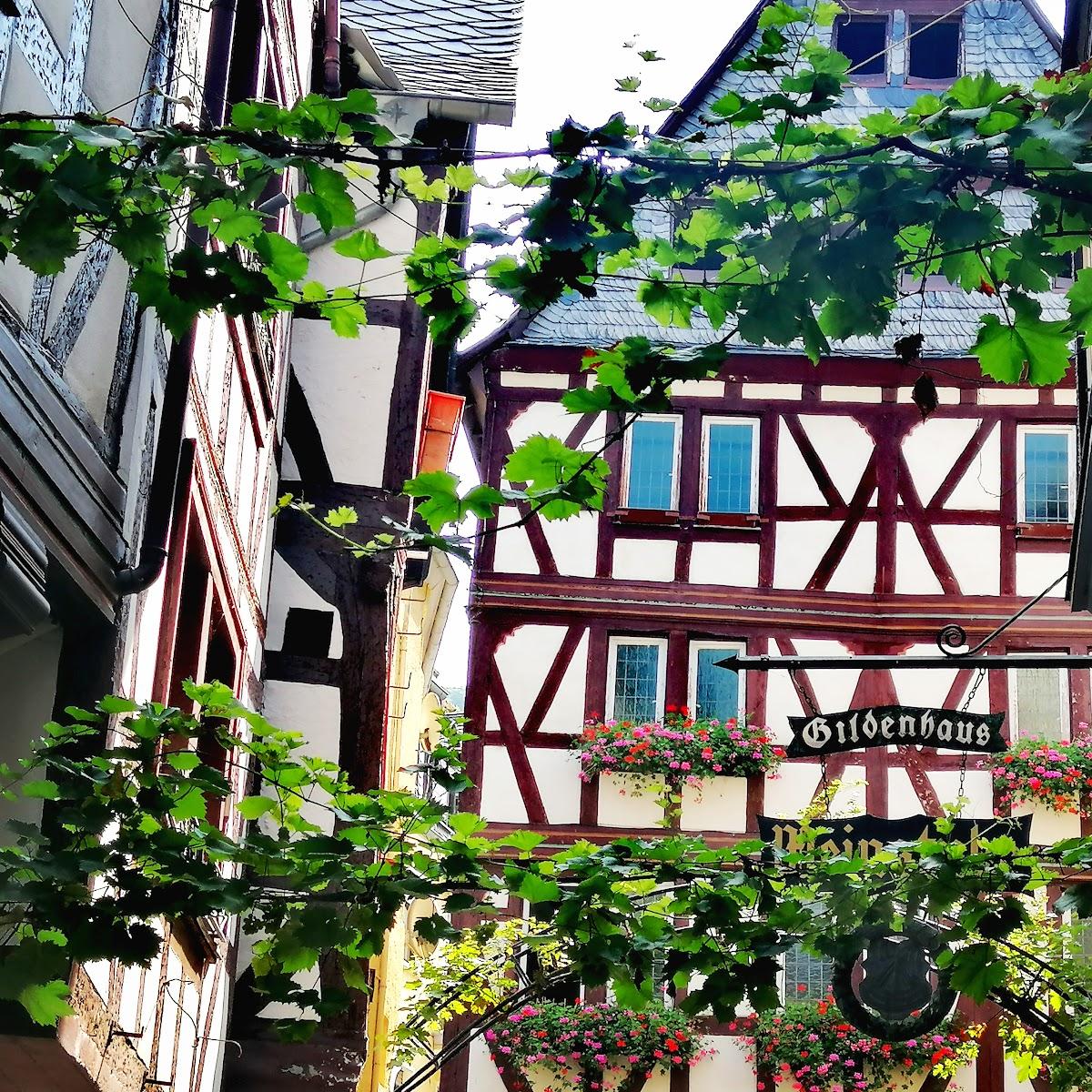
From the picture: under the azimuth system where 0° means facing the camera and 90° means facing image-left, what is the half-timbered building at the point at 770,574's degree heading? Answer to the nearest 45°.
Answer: approximately 0°

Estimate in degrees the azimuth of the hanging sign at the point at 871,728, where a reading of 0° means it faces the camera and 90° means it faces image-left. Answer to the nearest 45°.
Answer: approximately 0°

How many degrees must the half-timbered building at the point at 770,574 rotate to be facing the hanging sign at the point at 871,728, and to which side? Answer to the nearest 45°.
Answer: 0° — it already faces it

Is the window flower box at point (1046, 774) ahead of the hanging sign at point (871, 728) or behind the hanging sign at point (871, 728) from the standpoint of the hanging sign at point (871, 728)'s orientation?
behind

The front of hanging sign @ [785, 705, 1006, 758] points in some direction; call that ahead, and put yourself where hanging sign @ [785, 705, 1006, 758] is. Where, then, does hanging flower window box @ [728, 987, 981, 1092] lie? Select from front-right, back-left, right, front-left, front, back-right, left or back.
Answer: back

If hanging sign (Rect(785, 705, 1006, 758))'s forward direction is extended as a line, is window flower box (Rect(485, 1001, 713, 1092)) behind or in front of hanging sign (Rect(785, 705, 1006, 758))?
behind

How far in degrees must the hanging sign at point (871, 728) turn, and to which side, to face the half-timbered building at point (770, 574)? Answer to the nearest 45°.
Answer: approximately 180°

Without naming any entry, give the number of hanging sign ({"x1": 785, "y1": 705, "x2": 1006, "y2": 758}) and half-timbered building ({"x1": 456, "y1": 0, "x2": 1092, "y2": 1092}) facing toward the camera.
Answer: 2
